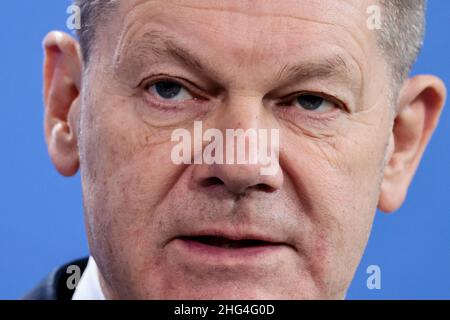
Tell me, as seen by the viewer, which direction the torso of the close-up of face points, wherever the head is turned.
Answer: toward the camera
